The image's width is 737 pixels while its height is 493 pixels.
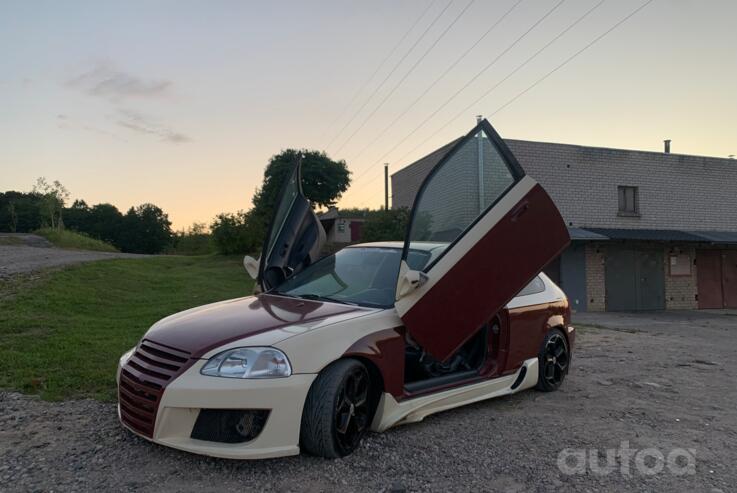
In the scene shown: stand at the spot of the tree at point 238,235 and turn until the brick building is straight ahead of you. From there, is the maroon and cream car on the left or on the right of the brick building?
right

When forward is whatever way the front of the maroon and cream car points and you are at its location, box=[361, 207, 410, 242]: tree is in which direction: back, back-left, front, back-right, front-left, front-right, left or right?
back-right

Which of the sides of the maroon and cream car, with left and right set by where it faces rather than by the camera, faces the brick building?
back

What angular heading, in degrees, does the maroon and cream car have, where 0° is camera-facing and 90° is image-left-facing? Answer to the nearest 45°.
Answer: approximately 45°

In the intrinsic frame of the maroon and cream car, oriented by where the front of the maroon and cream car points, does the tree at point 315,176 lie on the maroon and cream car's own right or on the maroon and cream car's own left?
on the maroon and cream car's own right

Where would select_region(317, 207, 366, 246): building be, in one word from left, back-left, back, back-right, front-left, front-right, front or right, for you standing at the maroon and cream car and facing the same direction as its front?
back-right

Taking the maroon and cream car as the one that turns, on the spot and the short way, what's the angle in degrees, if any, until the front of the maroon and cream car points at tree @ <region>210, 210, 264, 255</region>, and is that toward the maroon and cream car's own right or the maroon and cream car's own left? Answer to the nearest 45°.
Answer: approximately 135° to the maroon and cream car's own right
